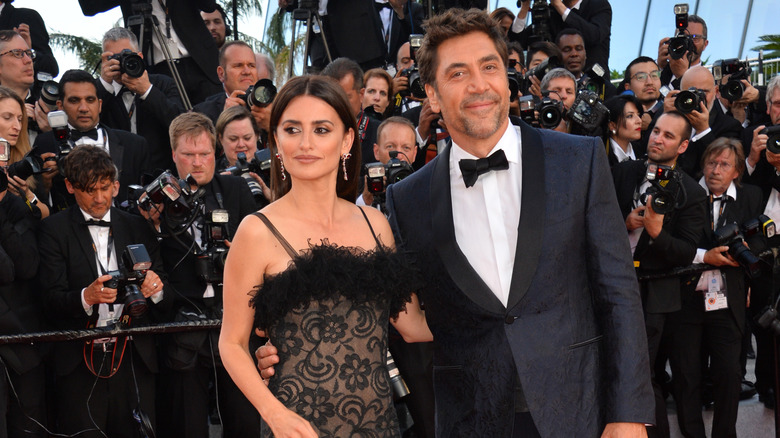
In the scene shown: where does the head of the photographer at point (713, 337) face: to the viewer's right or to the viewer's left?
to the viewer's left

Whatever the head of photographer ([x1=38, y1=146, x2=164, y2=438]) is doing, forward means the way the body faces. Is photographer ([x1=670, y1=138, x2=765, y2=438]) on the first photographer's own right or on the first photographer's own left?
on the first photographer's own left

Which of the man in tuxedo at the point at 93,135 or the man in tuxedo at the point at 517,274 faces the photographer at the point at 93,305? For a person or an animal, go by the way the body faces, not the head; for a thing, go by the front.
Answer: the man in tuxedo at the point at 93,135

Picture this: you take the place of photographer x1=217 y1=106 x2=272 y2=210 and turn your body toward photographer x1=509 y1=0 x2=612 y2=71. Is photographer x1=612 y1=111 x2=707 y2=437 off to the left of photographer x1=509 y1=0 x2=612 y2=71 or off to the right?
right

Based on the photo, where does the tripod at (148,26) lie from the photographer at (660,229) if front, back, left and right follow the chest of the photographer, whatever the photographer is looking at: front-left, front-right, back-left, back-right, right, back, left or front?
front-right

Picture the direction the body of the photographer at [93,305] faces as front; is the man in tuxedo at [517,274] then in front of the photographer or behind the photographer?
in front

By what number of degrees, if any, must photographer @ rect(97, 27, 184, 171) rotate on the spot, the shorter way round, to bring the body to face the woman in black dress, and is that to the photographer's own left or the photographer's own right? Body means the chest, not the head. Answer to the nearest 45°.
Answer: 0° — they already face them

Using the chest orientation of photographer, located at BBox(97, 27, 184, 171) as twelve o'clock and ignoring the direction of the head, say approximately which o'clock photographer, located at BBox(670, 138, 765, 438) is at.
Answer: photographer, located at BBox(670, 138, 765, 438) is roughly at 10 o'clock from photographer, located at BBox(97, 27, 184, 171).

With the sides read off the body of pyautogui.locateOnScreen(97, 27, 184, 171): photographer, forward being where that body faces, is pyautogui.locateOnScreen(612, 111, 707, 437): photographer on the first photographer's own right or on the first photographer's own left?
on the first photographer's own left

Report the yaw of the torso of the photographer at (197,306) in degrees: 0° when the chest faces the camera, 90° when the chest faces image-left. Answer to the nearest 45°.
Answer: approximately 0°

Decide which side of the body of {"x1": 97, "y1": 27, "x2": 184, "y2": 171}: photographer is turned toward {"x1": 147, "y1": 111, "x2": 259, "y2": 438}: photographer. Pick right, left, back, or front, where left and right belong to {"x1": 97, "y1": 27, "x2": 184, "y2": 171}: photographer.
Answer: front
